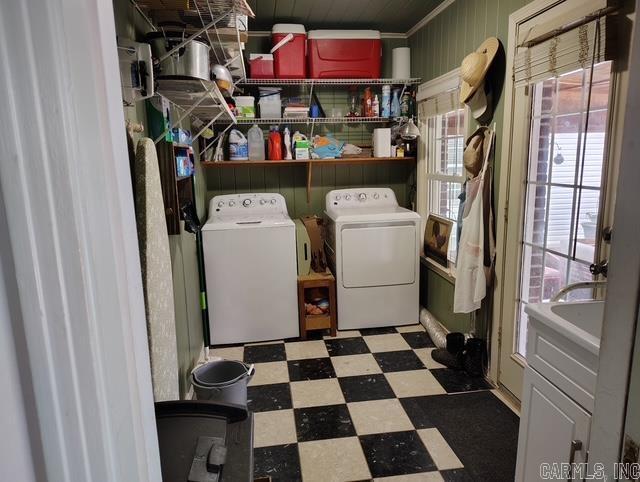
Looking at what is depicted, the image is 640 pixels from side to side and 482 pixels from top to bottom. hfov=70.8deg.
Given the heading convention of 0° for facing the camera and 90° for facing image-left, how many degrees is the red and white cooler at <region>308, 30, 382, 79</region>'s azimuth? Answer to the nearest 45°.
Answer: approximately 0°

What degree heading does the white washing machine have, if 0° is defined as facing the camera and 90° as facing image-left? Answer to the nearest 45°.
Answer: approximately 0°

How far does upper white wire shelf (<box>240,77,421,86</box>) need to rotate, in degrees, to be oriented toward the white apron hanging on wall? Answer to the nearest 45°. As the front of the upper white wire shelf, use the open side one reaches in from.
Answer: approximately 45° to its left
